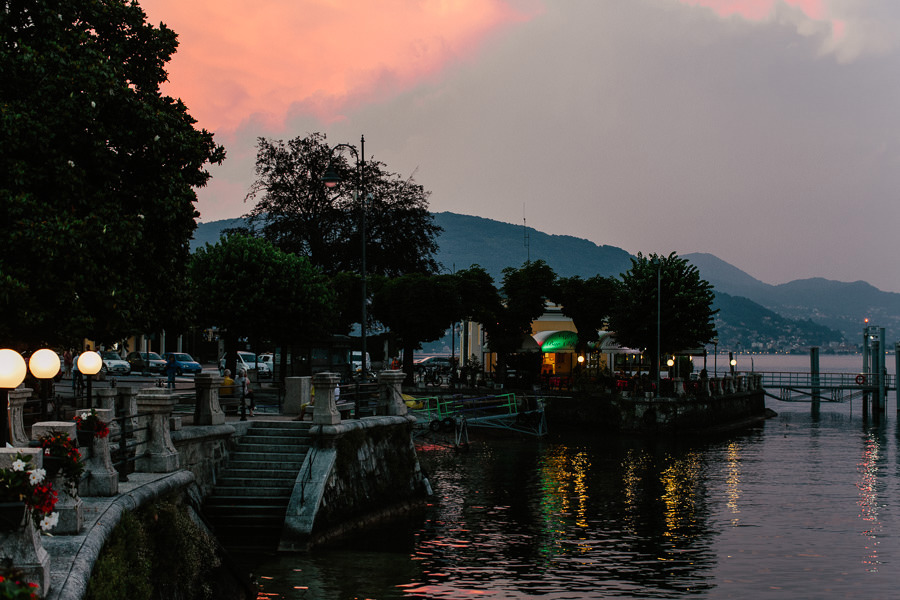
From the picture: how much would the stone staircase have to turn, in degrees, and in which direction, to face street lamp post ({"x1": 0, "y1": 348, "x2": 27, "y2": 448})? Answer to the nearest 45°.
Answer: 0° — it already faces it

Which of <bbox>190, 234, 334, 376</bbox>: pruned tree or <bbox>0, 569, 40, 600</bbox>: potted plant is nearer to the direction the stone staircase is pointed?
the potted plant

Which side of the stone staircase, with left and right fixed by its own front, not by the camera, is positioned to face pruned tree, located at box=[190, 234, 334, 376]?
back

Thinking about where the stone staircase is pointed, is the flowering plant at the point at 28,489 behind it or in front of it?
in front

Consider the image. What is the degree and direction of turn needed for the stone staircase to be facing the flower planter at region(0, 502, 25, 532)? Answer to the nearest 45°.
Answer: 0° — it already faces it

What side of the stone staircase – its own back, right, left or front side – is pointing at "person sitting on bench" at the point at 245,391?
back

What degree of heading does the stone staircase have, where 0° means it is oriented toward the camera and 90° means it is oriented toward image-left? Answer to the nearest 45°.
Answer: approximately 0°

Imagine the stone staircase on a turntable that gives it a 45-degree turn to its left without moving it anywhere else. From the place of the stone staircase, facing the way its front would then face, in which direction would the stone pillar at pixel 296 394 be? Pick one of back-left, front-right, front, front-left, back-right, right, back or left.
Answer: back-left

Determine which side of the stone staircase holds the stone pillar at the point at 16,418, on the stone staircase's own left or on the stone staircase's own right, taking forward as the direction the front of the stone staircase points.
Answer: on the stone staircase's own right
